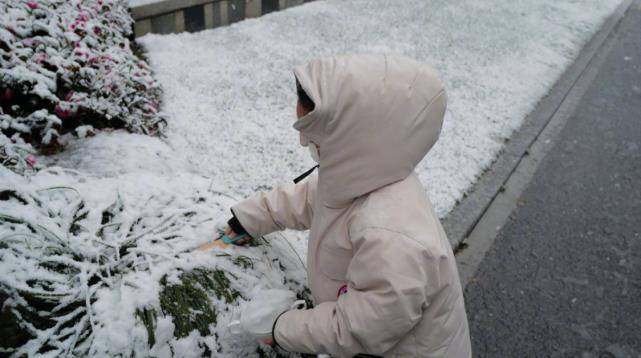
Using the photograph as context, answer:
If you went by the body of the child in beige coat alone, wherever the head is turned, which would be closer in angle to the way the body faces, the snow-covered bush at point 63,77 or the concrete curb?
the snow-covered bush

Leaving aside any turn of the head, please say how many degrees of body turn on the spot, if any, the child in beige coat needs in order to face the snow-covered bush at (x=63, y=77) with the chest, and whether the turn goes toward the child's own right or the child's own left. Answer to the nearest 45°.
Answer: approximately 45° to the child's own right

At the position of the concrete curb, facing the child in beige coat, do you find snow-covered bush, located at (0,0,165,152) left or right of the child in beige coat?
right

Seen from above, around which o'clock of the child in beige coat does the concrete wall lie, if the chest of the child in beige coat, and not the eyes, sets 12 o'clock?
The concrete wall is roughly at 2 o'clock from the child in beige coat.

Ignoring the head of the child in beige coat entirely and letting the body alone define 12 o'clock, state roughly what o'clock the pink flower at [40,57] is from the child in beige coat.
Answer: The pink flower is roughly at 1 o'clock from the child in beige coat.

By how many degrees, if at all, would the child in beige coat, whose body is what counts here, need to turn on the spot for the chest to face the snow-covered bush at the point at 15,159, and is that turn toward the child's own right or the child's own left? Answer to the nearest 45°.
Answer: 0° — they already face it

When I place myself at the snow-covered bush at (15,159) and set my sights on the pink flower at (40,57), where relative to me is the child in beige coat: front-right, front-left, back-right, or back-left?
back-right

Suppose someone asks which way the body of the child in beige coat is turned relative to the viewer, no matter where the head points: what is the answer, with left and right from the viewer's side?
facing to the left of the viewer
